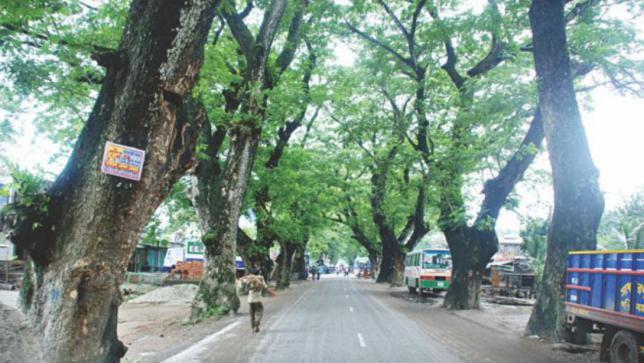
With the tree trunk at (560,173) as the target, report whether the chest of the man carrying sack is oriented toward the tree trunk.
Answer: no

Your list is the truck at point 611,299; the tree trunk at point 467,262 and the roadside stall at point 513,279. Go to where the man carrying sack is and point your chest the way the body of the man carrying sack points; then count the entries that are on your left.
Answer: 0

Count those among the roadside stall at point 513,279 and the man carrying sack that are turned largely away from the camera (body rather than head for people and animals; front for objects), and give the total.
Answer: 1

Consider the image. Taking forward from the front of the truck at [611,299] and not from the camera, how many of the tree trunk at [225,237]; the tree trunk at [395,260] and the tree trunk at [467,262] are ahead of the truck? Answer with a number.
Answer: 0

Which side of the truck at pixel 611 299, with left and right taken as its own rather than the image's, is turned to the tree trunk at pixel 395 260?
back

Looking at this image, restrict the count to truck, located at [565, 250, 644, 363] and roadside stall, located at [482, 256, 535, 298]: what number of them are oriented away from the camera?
0

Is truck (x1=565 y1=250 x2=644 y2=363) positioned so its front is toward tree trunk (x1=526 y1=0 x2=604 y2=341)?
no

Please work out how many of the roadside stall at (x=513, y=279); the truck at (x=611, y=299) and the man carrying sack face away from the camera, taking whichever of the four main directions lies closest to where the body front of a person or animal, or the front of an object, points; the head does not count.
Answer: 1

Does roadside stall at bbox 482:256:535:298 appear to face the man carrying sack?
no

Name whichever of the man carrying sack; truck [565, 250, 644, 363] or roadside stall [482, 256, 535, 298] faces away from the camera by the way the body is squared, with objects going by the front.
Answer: the man carrying sack

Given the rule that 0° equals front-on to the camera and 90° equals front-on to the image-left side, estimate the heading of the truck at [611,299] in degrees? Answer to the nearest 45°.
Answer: approximately 315°
